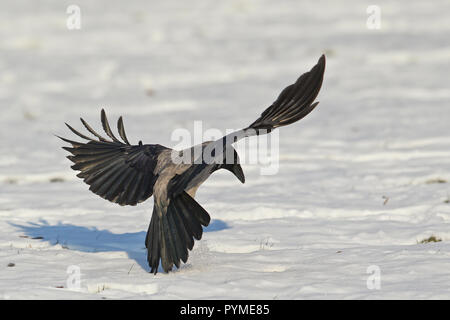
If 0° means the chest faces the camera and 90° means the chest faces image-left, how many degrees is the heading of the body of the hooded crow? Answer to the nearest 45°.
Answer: approximately 225°
